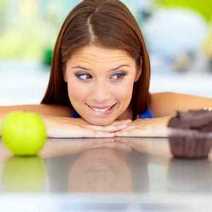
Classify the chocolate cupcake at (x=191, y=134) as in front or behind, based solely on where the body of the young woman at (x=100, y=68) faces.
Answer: in front

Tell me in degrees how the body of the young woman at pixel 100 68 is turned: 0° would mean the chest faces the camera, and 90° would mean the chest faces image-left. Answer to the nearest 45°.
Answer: approximately 0°
